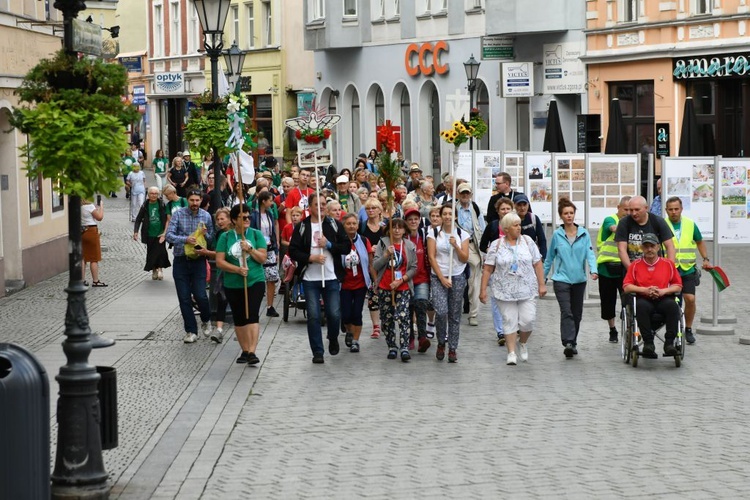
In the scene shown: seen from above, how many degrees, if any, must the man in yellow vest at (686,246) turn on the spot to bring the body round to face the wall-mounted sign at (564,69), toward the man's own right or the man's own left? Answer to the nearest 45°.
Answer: approximately 180°

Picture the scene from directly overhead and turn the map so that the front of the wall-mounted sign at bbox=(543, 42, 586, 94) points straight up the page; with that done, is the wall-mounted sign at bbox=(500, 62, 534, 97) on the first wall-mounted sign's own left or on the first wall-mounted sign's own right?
on the first wall-mounted sign's own right

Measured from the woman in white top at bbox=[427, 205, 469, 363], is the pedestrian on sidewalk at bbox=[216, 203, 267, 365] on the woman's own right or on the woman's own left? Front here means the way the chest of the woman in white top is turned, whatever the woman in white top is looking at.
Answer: on the woman's own right

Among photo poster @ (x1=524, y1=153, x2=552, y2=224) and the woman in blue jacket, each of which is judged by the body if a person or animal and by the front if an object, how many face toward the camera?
2

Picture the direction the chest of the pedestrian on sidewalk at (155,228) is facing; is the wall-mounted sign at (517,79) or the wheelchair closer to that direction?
the wheelchair

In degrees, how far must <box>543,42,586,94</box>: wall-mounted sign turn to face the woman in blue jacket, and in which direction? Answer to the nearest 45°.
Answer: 0° — it already faces them

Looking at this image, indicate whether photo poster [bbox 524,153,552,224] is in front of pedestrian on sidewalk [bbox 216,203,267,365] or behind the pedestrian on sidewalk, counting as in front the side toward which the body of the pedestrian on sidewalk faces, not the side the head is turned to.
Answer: behind

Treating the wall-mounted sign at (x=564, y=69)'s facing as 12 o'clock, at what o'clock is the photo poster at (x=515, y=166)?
The photo poster is roughly at 12 o'clock from the wall-mounted sign.

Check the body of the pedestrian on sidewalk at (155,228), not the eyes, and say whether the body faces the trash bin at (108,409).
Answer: yes

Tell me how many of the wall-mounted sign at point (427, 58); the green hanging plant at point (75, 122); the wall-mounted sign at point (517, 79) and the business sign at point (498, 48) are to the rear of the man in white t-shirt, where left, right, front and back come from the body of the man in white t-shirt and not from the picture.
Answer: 3

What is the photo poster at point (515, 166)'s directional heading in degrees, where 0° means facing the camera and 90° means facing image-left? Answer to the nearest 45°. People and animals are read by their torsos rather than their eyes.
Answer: approximately 0°

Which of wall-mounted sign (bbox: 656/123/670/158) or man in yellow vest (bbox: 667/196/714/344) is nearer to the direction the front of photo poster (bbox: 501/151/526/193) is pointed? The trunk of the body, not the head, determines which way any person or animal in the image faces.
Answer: the man in yellow vest

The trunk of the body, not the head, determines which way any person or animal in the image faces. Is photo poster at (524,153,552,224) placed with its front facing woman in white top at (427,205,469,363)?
yes

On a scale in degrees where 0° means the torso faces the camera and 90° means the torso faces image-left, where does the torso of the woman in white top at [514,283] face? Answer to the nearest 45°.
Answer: approximately 0°
